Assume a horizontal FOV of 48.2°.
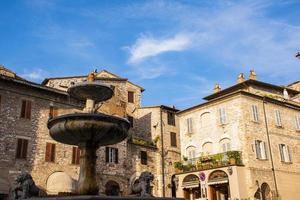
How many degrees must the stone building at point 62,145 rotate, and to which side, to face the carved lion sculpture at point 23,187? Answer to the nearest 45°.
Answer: approximately 45° to its right

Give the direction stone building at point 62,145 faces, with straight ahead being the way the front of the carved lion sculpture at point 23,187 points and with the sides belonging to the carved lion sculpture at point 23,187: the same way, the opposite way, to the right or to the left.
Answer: to the left

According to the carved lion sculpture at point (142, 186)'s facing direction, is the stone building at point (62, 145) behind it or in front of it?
behind

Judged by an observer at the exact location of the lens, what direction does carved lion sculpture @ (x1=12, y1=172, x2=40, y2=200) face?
facing the viewer and to the left of the viewer

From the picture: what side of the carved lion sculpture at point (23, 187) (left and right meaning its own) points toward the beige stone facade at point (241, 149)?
back

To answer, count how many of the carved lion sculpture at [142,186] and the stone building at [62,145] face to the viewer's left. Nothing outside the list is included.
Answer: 0

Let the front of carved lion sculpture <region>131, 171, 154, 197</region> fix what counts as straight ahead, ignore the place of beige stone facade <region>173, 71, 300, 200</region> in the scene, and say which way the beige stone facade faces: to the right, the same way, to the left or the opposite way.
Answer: to the right

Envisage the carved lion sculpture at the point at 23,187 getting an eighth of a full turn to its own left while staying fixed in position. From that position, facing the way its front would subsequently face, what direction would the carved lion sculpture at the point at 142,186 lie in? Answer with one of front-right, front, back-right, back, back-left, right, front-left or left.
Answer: left

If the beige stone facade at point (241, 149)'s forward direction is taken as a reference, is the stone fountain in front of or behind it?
in front

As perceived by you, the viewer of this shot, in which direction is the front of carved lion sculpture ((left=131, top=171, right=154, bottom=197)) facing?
facing the viewer and to the right of the viewer
